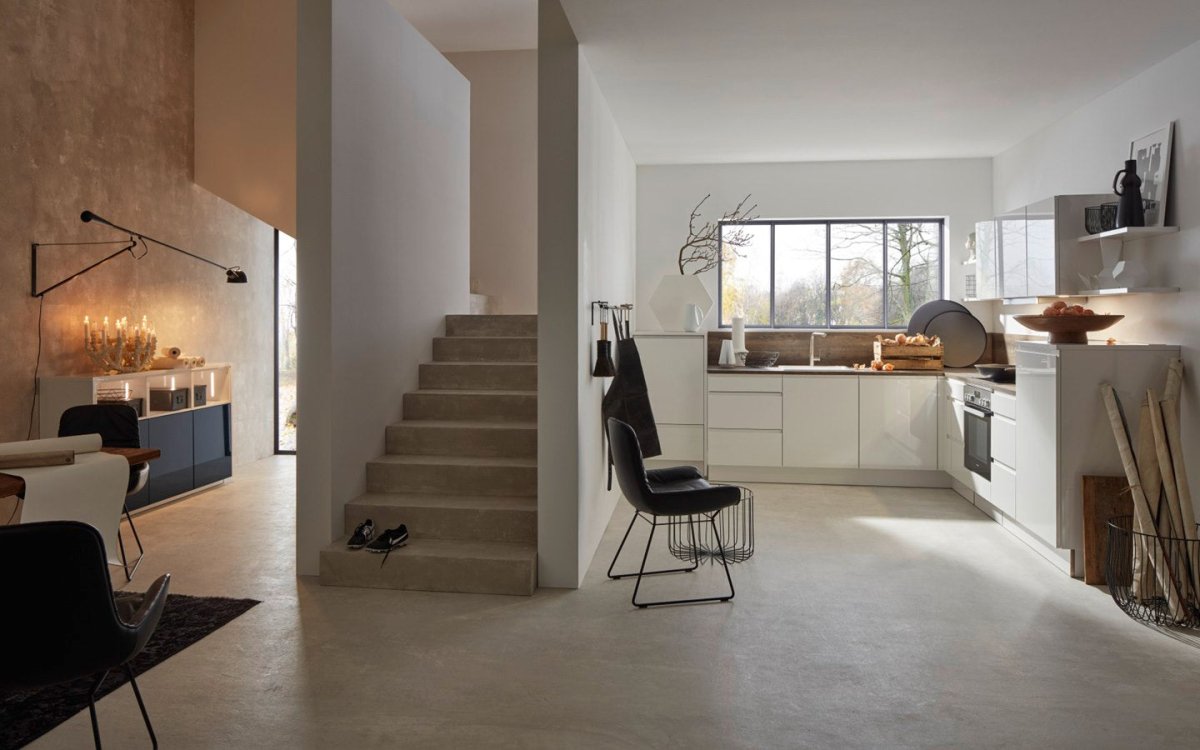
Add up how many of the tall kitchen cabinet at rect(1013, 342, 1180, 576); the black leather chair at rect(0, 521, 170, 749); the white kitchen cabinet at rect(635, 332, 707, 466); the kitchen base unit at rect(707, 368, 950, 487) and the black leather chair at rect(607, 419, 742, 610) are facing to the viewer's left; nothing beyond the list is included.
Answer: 1

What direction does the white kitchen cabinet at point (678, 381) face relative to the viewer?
toward the camera

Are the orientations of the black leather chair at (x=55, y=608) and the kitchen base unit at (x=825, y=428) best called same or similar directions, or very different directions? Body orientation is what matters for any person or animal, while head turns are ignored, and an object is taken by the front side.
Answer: very different directions

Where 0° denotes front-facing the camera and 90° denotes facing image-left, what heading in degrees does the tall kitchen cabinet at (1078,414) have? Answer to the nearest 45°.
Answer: approximately 90°

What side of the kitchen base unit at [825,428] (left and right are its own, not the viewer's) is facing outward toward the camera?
front

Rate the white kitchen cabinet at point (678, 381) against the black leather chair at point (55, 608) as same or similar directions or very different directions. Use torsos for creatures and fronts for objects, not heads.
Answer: very different directions

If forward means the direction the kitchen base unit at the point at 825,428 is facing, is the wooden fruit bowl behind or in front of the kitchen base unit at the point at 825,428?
in front

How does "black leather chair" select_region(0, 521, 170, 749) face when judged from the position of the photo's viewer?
facing away from the viewer and to the right of the viewer

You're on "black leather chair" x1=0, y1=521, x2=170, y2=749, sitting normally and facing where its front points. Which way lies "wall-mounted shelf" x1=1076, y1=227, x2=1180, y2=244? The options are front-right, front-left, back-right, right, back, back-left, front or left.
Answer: front-right

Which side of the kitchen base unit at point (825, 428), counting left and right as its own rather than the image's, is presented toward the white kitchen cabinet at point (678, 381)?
right

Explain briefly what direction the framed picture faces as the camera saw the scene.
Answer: facing the viewer and to the left of the viewer

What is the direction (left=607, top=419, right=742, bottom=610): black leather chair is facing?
to the viewer's right

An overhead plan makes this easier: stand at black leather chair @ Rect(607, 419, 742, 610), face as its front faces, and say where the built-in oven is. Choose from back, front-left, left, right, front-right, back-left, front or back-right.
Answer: front-left

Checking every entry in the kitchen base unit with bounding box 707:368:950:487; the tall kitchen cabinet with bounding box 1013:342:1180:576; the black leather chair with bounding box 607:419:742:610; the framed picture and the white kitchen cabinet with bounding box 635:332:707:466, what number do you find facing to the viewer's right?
1

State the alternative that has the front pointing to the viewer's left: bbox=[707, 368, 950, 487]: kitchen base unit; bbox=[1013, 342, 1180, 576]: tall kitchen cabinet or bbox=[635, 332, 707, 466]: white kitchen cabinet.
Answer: the tall kitchen cabinet

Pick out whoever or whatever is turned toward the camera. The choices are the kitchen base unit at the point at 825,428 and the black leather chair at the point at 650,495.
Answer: the kitchen base unit

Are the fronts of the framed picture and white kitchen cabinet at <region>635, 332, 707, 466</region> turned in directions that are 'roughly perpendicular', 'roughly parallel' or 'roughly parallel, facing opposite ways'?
roughly perpendicular
